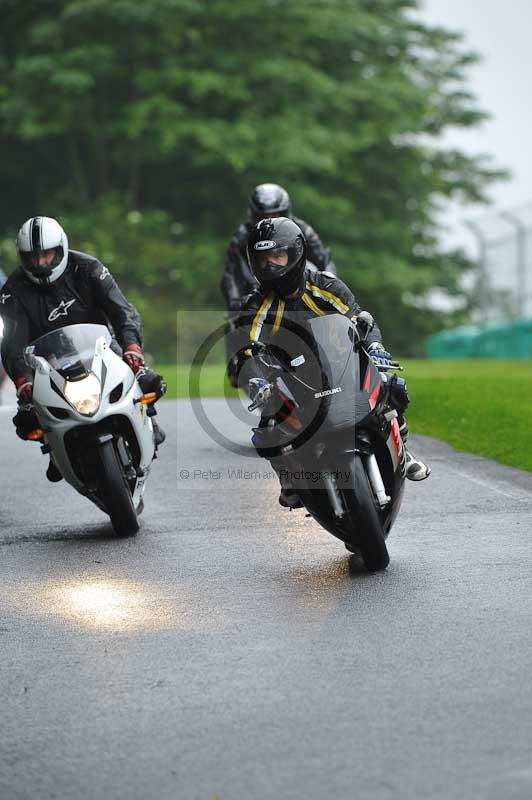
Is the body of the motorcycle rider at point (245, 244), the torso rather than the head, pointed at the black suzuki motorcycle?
yes

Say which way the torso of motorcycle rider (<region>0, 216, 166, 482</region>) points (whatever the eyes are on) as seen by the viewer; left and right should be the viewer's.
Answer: facing the viewer

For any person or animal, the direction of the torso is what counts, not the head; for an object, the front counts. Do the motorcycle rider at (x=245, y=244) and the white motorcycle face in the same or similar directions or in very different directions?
same or similar directions

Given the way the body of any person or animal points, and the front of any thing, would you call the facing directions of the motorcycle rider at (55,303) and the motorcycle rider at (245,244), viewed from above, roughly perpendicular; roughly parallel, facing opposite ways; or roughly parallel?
roughly parallel

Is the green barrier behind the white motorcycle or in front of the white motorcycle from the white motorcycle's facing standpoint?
behind

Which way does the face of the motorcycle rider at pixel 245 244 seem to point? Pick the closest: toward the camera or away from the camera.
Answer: toward the camera

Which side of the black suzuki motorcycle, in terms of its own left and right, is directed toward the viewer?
front

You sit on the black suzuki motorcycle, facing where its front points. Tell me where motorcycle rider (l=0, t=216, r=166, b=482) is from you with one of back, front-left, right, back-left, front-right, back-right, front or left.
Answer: back-right

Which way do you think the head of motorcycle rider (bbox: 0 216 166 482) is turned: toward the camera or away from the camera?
toward the camera

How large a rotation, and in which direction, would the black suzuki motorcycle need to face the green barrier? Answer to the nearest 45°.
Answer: approximately 180°

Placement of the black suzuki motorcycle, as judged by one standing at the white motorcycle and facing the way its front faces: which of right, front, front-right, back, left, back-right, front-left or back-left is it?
front-left

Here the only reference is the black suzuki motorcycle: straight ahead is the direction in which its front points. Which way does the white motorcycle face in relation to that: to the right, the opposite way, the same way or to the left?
the same way

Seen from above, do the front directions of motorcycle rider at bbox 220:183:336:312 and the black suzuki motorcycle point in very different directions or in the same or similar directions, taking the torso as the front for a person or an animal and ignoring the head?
same or similar directions

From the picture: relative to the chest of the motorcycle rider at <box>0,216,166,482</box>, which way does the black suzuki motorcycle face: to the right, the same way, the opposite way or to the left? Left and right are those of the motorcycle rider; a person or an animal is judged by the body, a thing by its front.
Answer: the same way

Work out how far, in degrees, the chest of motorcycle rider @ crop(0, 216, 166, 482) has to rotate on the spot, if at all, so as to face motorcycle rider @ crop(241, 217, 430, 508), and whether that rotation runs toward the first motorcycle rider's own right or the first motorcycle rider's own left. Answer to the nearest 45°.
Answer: approximately 45° to the first motorcycle rider's own left
